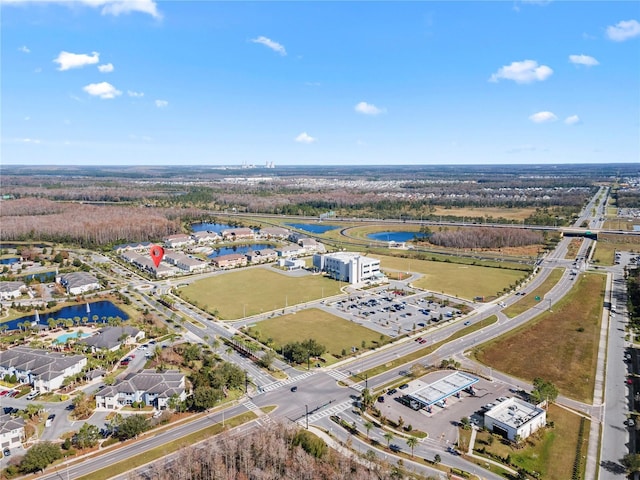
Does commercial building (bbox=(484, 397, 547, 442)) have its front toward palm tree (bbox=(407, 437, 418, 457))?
yes

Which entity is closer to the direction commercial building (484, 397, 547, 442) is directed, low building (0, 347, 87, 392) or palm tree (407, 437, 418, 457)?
the palm tree

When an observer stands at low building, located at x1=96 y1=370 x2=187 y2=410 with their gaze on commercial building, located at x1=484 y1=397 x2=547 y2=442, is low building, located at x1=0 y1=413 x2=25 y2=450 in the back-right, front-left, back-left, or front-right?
back-right

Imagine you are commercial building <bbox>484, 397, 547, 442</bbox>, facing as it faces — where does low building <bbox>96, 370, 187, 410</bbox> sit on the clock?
The low building is roughly at 1 o'clock from the commercial building.

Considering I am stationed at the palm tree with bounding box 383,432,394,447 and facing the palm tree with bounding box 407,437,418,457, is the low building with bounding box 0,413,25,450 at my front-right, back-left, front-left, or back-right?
back-right

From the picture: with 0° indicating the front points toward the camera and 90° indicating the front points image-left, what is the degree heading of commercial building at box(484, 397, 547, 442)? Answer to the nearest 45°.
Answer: approximately 45°

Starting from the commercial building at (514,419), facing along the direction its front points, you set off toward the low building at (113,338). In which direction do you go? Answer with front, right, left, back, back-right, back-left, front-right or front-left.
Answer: front-right

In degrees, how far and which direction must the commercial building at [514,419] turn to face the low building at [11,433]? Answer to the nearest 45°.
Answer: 0° — it already faces it
